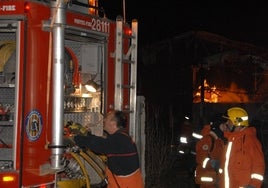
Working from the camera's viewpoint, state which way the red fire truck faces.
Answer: facing away from the viewer and to the left of the viewer

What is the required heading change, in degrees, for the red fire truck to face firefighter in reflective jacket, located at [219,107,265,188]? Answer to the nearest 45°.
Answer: approximately 135° to its right

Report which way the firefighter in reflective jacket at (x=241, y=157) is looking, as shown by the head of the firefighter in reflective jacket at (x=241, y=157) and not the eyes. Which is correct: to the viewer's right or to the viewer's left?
to the viewer's left

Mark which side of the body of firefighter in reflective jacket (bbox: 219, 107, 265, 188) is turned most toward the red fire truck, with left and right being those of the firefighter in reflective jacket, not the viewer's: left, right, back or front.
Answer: front

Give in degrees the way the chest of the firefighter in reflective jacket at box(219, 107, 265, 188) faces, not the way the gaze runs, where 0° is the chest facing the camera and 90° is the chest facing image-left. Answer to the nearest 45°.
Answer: approximately 45°

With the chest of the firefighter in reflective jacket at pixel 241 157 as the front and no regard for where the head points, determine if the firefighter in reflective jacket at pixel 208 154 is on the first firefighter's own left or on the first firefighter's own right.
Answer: on the first firefighter's own right

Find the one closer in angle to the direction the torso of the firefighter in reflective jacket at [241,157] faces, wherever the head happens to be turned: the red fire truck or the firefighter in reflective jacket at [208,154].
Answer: the red fire truck
